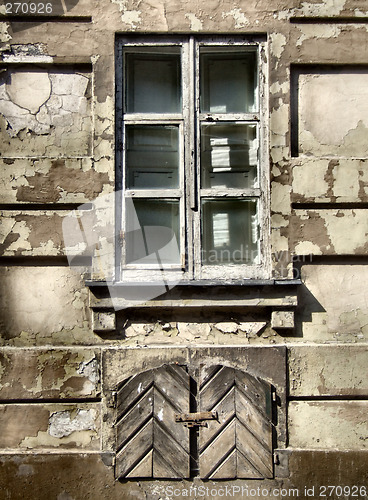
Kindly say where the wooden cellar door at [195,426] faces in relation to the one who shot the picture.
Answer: facing the viewer
